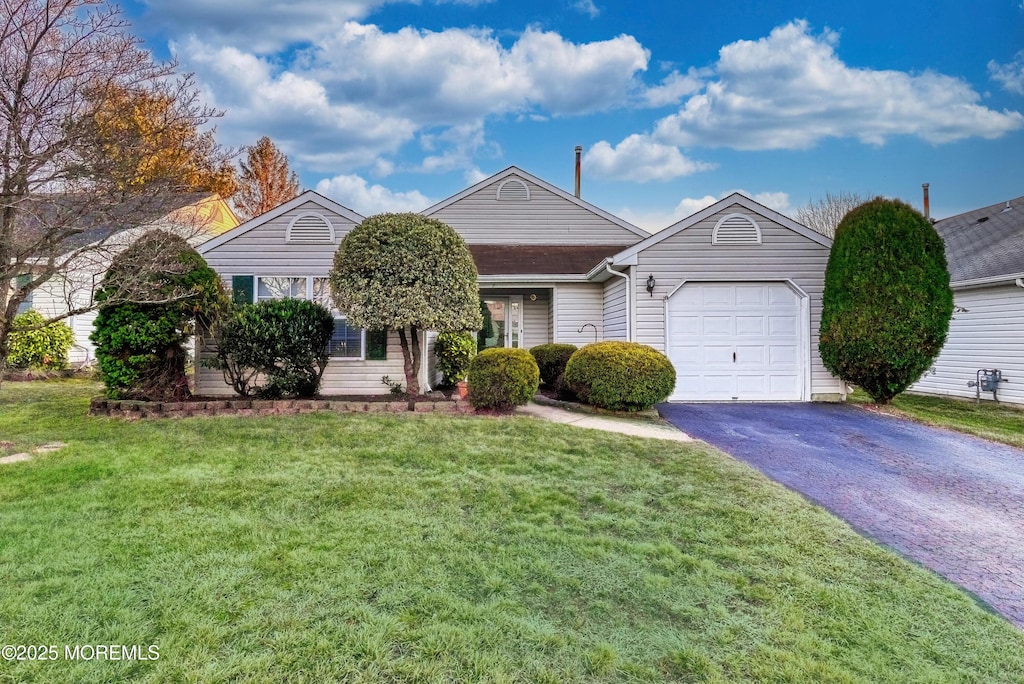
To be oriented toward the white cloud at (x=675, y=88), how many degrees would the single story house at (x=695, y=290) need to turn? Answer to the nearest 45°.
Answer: approximately 180°

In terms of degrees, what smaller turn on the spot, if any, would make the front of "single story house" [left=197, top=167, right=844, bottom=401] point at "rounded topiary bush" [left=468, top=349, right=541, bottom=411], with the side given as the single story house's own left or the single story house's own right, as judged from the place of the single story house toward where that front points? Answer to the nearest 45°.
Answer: approximately 45° to the single story house's own right

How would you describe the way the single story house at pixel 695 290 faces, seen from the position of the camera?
facing the viewer

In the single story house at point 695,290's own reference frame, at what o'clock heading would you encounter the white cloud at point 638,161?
The white cloud is roughly at 6 o'clock from the single story house.

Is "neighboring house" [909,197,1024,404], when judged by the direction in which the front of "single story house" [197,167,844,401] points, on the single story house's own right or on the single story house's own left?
on the single story house's own left

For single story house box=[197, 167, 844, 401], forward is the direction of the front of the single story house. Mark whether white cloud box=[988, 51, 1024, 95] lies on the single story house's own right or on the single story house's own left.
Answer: on the single story house's own left

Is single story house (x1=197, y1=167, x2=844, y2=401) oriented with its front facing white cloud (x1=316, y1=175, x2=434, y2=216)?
no

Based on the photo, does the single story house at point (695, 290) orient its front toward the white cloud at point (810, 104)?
no

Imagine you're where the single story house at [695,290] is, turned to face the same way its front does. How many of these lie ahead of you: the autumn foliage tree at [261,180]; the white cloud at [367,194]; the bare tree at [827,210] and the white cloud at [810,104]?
0

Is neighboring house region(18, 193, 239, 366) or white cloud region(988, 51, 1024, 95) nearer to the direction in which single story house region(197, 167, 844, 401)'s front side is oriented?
the neighboring house

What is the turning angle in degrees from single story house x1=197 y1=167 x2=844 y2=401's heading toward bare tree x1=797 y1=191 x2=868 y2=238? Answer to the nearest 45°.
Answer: approximately 135° to its left

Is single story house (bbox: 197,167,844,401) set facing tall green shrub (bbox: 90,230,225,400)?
no
